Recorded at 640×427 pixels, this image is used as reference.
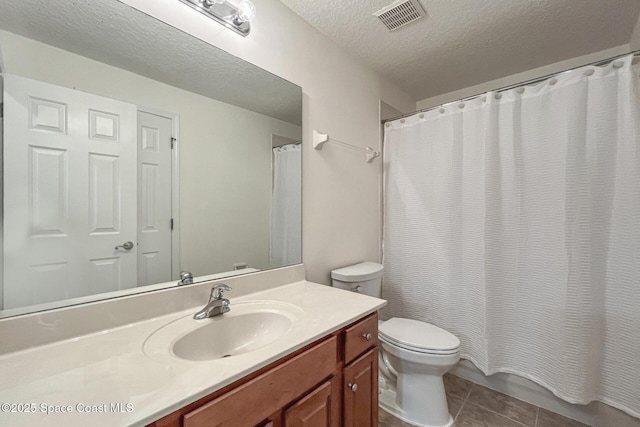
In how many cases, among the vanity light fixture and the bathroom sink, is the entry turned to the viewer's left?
0

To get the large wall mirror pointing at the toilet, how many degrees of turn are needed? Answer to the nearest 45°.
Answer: approximately 45° to its left

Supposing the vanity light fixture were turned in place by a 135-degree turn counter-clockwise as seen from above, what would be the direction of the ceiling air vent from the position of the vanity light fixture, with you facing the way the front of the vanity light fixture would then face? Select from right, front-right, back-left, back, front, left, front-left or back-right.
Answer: right

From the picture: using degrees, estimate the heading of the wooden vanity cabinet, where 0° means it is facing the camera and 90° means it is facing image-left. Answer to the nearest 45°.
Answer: approximately 315°

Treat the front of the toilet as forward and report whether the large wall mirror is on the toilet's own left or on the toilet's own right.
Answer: on the toilet's own right

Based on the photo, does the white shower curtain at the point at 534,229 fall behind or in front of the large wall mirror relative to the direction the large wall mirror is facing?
in front

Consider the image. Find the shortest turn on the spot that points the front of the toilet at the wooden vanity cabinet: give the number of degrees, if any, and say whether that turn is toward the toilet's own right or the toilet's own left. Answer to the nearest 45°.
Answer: approximately 90° to the toilet's own right

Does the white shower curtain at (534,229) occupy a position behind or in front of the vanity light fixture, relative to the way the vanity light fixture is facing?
in front

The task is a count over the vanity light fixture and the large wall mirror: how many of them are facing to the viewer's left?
0

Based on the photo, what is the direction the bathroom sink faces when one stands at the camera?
facing the viewer and to the right of the viewer

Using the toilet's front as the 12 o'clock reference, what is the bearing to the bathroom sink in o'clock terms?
The bathroom sink is roughly at 3 o'clock from the toilet.
